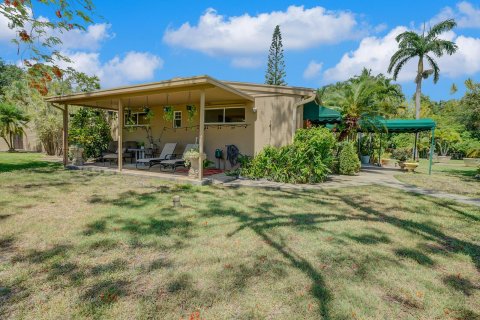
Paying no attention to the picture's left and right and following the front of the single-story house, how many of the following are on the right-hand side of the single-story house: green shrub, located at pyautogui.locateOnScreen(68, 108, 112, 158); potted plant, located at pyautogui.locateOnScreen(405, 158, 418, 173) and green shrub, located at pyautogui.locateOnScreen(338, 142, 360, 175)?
1

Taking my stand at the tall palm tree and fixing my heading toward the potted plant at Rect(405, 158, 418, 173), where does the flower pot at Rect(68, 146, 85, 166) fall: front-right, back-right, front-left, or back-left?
front-right

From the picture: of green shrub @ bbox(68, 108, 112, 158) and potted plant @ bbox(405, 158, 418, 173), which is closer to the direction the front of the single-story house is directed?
the green shrub

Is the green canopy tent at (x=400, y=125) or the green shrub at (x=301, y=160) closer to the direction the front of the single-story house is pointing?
the green shrub

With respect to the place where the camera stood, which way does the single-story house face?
facing the viewer and to the left of the viewer

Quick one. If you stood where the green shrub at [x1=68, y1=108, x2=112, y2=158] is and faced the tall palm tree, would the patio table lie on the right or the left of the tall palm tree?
right

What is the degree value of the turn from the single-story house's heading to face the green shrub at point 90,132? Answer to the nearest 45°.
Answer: approximately 90° to its right

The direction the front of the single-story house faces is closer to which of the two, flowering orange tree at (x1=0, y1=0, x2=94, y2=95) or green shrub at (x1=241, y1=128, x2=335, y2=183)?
the flowering orange tree

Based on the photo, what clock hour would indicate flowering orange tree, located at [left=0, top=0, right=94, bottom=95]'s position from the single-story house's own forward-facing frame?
The flowering orange tree is roughly at 1 o'clock from the single-story house.
